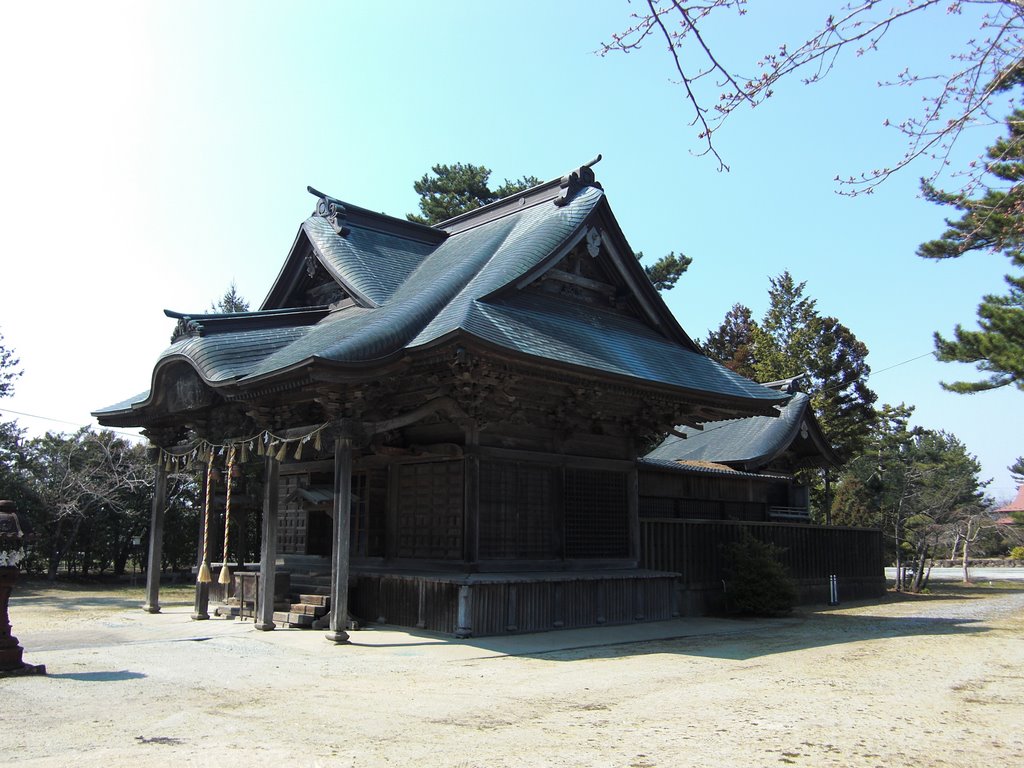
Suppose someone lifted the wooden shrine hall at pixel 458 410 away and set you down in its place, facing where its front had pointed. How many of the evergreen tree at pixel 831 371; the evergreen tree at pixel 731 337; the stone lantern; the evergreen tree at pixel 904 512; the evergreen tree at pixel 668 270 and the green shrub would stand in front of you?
1

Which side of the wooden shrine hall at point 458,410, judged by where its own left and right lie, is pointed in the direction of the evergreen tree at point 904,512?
back

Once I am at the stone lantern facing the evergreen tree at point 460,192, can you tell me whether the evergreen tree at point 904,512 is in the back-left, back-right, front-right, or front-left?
front-right

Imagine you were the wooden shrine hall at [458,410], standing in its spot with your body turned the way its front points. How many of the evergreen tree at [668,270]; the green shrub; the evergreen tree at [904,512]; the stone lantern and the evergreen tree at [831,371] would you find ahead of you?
1

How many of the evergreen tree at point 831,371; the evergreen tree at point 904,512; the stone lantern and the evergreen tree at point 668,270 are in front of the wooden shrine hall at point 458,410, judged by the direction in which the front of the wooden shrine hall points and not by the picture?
1

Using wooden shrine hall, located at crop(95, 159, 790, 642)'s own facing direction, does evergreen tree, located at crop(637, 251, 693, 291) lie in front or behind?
behind

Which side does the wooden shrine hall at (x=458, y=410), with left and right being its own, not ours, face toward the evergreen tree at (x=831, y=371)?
back

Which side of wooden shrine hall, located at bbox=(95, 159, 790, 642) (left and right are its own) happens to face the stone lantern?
front

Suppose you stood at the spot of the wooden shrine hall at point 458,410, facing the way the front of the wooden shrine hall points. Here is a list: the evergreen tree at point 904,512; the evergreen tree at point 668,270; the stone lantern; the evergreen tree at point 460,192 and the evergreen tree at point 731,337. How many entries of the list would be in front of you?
1

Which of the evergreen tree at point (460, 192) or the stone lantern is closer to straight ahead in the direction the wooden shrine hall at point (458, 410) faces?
the stone lantern

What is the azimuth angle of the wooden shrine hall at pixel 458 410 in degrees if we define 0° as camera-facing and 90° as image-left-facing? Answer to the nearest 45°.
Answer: approximately 45°

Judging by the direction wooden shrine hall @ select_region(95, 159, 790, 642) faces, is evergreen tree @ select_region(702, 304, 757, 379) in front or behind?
behind

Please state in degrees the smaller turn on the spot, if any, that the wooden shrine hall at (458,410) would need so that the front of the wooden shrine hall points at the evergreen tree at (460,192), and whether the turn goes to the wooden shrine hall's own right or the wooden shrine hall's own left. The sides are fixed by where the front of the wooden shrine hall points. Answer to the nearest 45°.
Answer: approximately 135° to the wooden shrine hall's own right
